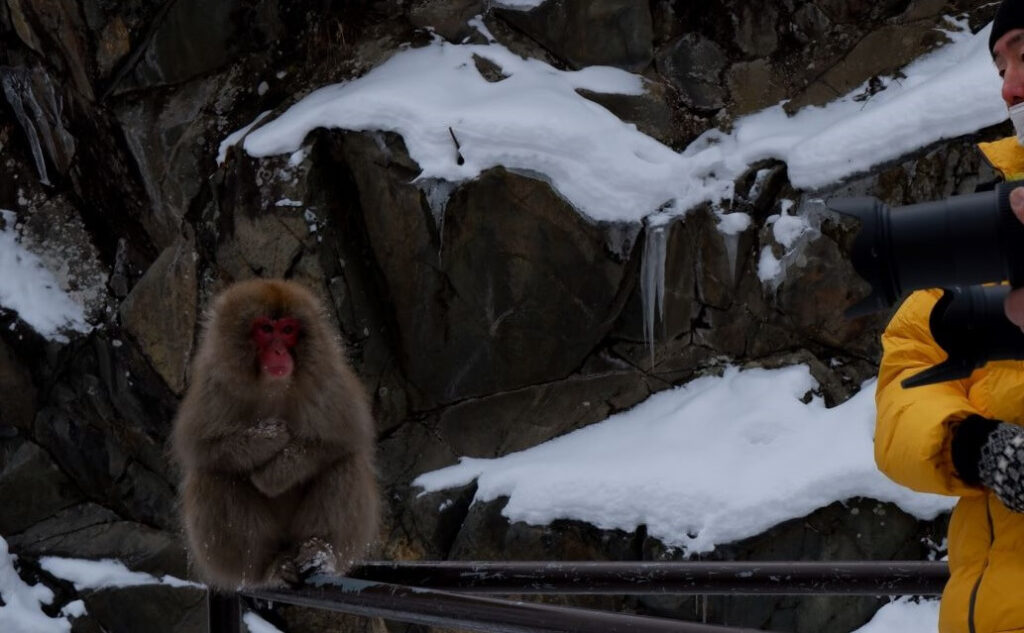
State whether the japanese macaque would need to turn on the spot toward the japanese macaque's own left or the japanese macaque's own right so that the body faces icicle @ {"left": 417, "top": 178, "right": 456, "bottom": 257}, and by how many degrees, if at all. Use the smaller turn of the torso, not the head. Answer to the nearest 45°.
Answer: approximately 180°

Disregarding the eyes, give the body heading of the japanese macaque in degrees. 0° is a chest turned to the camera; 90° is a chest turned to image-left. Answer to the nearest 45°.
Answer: approximately 0°

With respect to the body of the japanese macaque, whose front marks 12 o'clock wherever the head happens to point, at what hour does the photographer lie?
The photographer is roughly at 11 o'clock from the japanese macaque.

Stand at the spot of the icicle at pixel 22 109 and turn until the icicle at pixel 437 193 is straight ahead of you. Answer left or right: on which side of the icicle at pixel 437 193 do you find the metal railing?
right

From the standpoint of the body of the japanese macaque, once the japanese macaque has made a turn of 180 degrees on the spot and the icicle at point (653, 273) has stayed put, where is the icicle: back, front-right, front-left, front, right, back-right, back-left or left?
front-right
